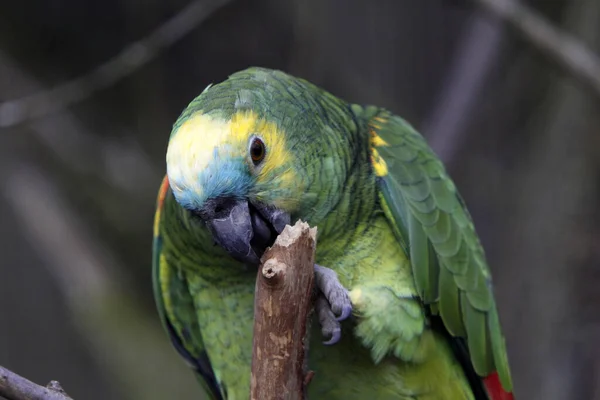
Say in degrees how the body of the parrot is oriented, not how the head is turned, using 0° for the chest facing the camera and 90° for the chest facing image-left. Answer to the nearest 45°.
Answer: approximately 45°

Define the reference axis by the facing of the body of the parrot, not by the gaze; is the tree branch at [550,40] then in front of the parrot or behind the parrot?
behind

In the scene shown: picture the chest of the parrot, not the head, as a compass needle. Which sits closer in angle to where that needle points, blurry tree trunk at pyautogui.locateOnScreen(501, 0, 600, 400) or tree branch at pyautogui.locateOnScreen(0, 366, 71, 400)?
the tree branch

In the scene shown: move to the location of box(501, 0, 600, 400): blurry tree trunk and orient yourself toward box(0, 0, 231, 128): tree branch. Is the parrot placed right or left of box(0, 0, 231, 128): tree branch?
left

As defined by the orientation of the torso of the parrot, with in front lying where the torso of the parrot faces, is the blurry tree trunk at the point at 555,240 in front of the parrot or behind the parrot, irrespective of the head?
behind
